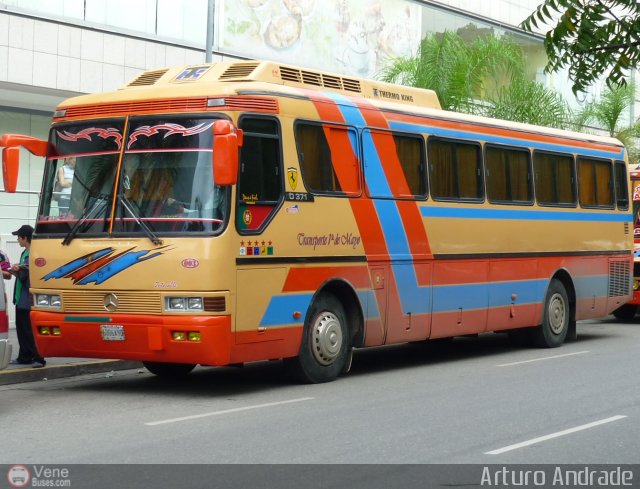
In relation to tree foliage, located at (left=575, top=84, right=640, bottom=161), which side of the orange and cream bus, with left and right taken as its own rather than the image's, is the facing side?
back

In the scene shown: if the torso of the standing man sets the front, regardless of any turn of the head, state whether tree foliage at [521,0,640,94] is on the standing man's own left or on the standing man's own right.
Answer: on the standing man's own left

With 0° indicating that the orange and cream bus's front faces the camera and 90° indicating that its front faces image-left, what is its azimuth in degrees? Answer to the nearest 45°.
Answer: approximately 45°
